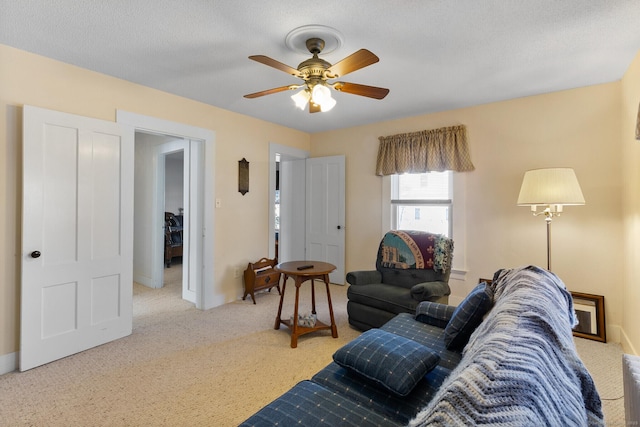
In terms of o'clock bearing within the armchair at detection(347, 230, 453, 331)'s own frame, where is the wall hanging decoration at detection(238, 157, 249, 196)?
The wall hanging decoration is roughly at 2 o'clock from the armchair.

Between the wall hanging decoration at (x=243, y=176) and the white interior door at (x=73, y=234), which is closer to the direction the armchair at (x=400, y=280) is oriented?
the white interior door

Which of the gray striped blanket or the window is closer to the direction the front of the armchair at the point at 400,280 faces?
the gray striped blanket

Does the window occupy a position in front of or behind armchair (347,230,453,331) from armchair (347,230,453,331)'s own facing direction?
behind

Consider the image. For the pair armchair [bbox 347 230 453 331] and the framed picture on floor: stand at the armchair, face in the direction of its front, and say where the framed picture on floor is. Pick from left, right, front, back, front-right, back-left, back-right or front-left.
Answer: back-left

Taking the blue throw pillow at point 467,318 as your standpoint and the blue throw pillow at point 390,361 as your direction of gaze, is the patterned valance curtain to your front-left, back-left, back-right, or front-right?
back-right

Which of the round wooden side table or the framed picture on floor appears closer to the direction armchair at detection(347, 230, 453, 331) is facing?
the round wooden side table

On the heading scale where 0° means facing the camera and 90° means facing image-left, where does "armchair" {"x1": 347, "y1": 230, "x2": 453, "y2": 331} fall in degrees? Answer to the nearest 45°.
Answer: approximately 45°

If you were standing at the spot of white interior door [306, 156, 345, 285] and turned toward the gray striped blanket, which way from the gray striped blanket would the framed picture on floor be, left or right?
left

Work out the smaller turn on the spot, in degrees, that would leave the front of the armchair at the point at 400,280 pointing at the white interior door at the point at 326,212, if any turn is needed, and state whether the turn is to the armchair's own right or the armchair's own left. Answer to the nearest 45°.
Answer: approximately 90° to the armchair's own right

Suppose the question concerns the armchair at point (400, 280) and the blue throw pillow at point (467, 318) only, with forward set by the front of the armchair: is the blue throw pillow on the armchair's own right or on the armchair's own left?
on the armchair's own left
